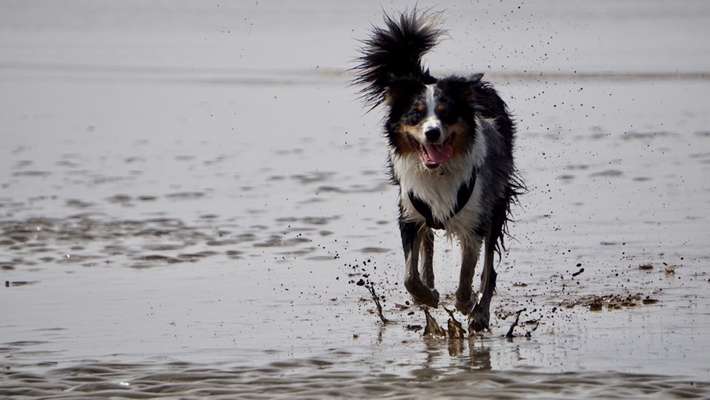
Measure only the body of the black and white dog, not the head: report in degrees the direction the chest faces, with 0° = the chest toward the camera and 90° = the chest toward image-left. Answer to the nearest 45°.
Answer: approximately 0°
